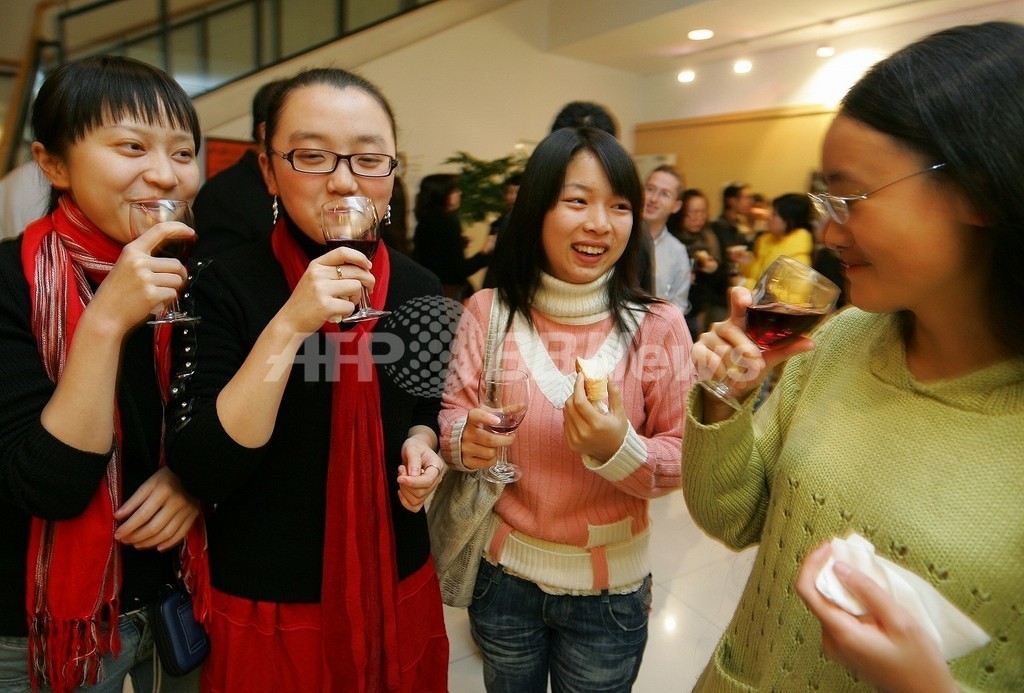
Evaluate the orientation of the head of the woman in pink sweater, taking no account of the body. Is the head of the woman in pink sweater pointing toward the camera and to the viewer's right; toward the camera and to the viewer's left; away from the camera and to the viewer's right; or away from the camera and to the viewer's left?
toward the camera and to the viewer's right

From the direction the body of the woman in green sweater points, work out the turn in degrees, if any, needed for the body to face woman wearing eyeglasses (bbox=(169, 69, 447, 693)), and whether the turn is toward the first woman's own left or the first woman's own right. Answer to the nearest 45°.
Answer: approximately 45° to the first woman's own right

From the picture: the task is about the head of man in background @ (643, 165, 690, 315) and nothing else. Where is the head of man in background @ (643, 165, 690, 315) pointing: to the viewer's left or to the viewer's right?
to the viewer's left

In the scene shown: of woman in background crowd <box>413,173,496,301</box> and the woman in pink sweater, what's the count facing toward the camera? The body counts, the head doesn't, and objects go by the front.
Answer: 1

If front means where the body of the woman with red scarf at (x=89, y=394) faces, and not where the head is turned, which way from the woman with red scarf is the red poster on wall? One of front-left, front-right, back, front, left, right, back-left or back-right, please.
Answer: back-left

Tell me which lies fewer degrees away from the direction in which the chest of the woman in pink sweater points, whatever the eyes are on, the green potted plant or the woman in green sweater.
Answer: the woman in green sweater
